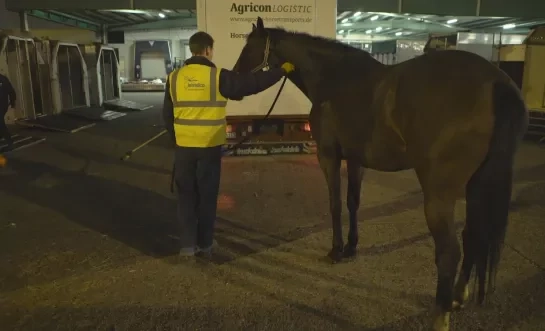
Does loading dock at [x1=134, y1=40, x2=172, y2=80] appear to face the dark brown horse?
yes

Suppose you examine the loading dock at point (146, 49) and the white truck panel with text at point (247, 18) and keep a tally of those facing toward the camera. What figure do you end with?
2

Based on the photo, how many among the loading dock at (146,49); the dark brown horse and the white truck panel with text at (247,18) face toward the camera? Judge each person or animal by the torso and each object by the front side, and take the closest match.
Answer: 2

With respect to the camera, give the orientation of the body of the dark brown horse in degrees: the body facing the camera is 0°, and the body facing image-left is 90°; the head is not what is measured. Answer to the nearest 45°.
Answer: approximately 135°

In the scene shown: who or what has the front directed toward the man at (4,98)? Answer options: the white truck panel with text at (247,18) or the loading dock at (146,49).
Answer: the loading dock

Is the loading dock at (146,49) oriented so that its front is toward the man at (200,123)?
yes

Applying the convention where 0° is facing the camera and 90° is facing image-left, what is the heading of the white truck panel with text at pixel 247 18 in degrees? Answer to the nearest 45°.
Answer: approximately 0°

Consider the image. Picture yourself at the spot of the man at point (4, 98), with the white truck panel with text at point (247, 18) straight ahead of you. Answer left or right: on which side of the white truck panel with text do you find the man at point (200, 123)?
right

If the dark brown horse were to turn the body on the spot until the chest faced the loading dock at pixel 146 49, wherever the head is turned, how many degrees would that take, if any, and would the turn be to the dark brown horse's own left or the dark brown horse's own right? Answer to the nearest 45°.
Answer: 0° — it already faces it
